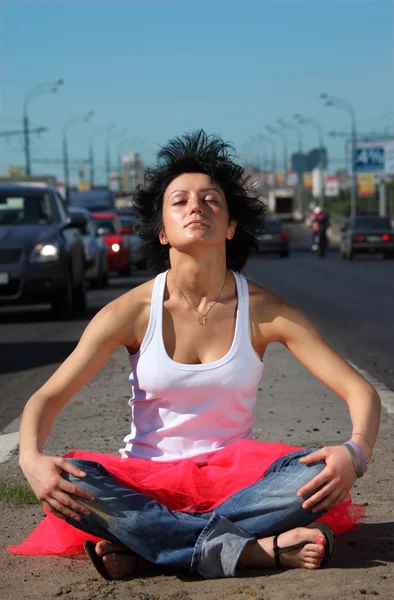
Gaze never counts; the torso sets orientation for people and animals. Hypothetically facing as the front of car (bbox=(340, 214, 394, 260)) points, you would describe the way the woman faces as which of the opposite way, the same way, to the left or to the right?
the opposite way

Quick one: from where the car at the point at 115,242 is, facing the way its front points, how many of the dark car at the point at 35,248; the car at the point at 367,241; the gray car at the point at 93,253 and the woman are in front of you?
3

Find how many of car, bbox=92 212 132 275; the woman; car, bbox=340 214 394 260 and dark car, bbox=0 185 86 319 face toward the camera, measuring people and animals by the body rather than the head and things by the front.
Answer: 3

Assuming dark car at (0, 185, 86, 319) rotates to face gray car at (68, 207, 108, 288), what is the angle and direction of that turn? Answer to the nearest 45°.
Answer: approximately 180°

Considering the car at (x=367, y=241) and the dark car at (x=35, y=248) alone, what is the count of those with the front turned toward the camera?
1

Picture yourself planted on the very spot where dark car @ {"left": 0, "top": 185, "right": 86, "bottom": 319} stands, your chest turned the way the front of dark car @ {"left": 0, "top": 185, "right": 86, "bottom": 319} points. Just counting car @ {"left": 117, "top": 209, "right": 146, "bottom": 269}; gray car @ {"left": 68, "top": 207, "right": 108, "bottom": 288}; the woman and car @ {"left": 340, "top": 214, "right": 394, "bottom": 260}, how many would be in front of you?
1

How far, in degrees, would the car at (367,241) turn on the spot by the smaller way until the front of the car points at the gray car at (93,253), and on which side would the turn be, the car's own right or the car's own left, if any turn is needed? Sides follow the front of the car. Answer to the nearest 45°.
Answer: approximately 180°

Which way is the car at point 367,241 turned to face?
away from the camera

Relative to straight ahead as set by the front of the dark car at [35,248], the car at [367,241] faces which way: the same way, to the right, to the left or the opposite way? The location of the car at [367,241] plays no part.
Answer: the opposite way

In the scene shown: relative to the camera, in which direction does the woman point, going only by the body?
toward the camera

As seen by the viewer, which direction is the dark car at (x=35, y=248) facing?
toward the camera

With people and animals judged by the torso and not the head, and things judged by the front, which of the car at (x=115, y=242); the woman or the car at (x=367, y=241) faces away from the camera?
the car at (x=367, y=241)

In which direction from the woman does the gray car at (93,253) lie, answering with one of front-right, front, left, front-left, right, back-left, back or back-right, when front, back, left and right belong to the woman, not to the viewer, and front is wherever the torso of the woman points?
back

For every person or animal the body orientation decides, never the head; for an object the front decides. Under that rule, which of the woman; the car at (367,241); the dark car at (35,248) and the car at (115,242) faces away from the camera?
the car at (367,241)
